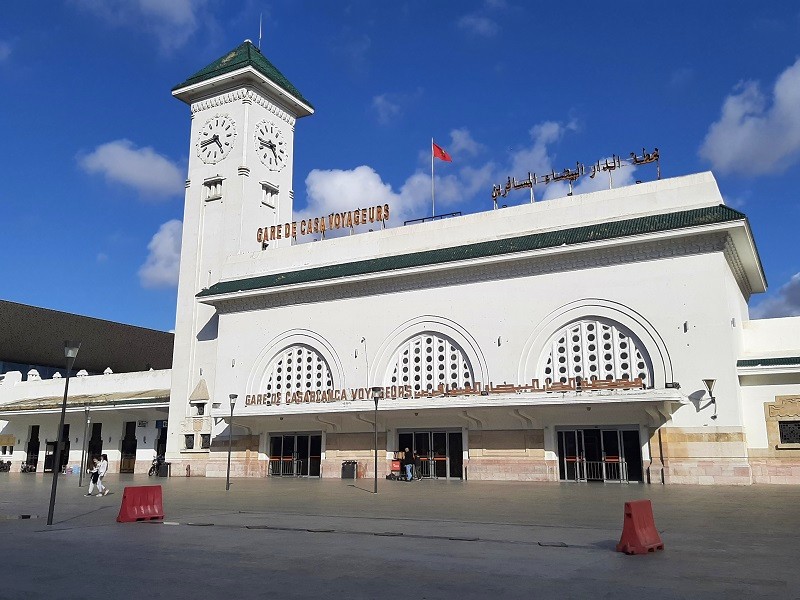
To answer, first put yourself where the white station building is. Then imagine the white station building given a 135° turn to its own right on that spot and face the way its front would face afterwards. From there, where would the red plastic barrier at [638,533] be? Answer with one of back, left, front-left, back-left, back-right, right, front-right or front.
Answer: back

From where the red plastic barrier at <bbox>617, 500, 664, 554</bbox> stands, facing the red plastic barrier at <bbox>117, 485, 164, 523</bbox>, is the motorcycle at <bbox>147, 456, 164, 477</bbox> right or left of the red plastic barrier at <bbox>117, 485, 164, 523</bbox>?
right

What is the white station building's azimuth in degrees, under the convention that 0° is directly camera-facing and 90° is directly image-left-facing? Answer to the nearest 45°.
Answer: approximately 45°

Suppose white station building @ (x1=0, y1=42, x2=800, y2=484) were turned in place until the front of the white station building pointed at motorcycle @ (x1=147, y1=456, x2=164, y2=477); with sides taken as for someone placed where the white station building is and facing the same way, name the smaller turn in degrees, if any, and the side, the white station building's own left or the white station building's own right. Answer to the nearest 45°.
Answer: approximately 90° to the white station building's own right
